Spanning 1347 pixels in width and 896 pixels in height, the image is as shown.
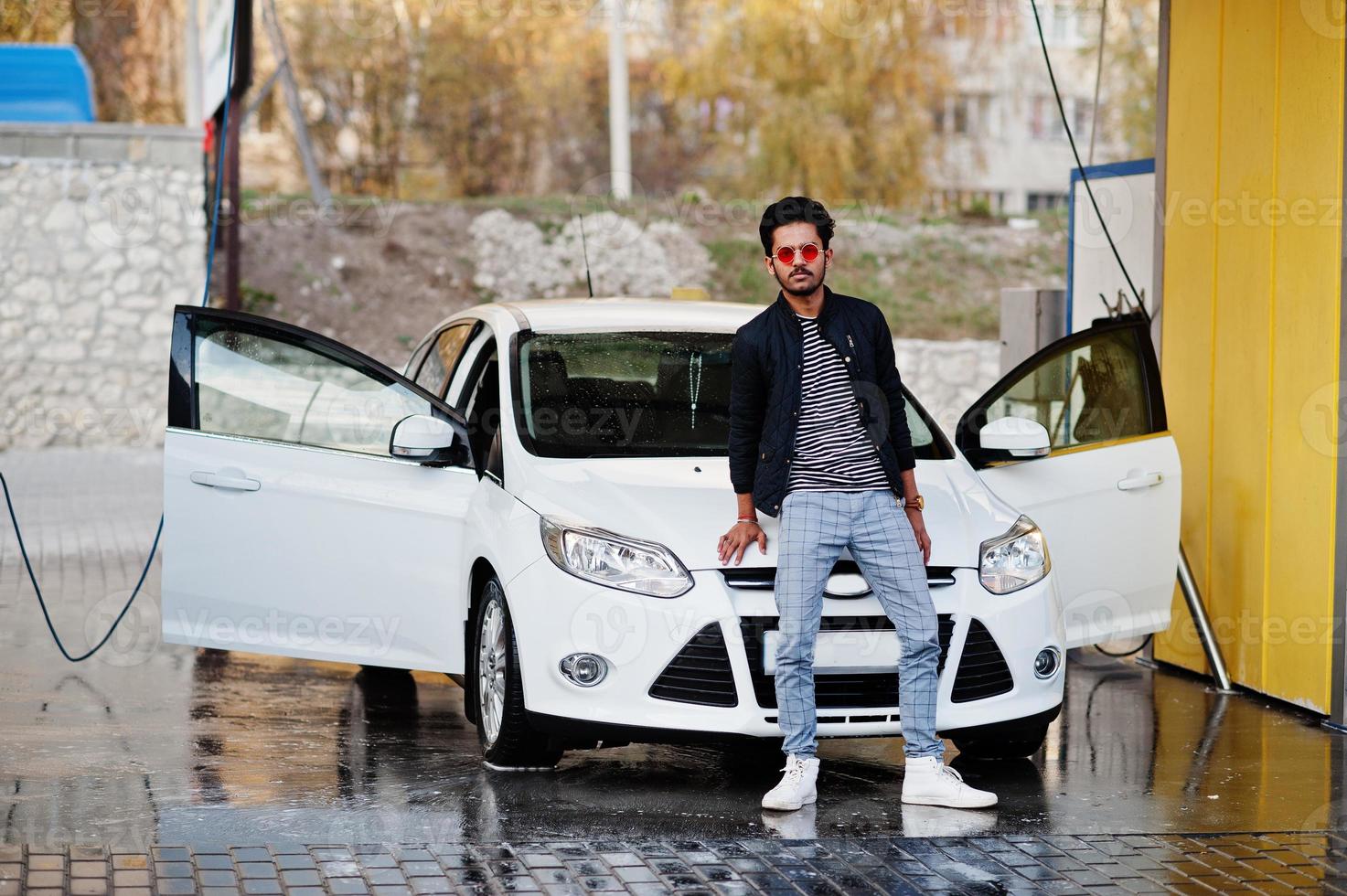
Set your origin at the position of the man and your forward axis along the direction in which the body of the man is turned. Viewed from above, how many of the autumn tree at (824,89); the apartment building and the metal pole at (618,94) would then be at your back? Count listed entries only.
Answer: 3

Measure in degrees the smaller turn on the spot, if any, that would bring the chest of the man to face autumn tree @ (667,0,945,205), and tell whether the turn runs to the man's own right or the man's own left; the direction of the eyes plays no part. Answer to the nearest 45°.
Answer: approximately 180°

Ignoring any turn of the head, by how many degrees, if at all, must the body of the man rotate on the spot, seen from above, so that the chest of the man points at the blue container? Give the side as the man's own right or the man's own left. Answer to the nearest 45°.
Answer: approximately 135° to the man's own right

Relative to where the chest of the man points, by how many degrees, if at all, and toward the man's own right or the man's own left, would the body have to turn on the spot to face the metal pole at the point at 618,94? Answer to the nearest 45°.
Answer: approximately 180°

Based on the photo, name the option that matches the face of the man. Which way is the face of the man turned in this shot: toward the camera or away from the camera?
toward the camera

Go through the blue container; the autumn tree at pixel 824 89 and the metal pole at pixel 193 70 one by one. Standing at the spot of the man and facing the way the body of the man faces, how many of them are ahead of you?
0

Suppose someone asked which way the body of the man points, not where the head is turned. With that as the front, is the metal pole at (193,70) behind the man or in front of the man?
behind

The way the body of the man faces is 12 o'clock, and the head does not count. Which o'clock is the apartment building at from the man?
The apartment building is roughly at 6 o'clock from the man.

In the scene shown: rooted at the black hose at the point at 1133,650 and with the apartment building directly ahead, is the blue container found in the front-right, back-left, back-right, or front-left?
front-left

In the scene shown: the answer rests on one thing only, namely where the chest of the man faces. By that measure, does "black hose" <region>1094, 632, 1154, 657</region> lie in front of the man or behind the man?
behind

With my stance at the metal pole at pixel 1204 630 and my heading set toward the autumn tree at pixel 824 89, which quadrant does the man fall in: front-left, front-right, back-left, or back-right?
back-left

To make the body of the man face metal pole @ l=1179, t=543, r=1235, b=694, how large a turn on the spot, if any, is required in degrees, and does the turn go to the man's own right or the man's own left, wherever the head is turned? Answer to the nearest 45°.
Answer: approximately 135° to the man's own left

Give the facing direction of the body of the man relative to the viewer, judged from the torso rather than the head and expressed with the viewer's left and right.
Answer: facing the viewer
